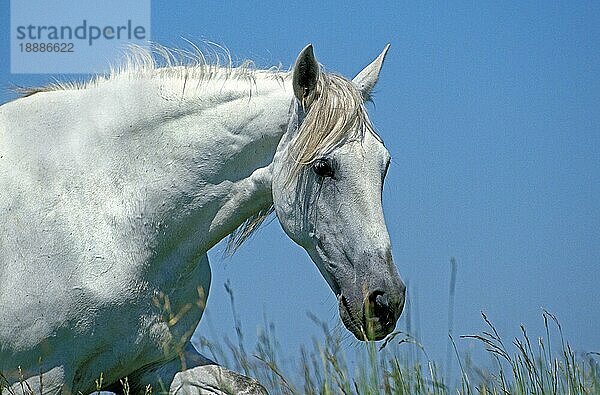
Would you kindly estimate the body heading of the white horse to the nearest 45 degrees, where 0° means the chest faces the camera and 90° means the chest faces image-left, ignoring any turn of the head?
approximately 270°
